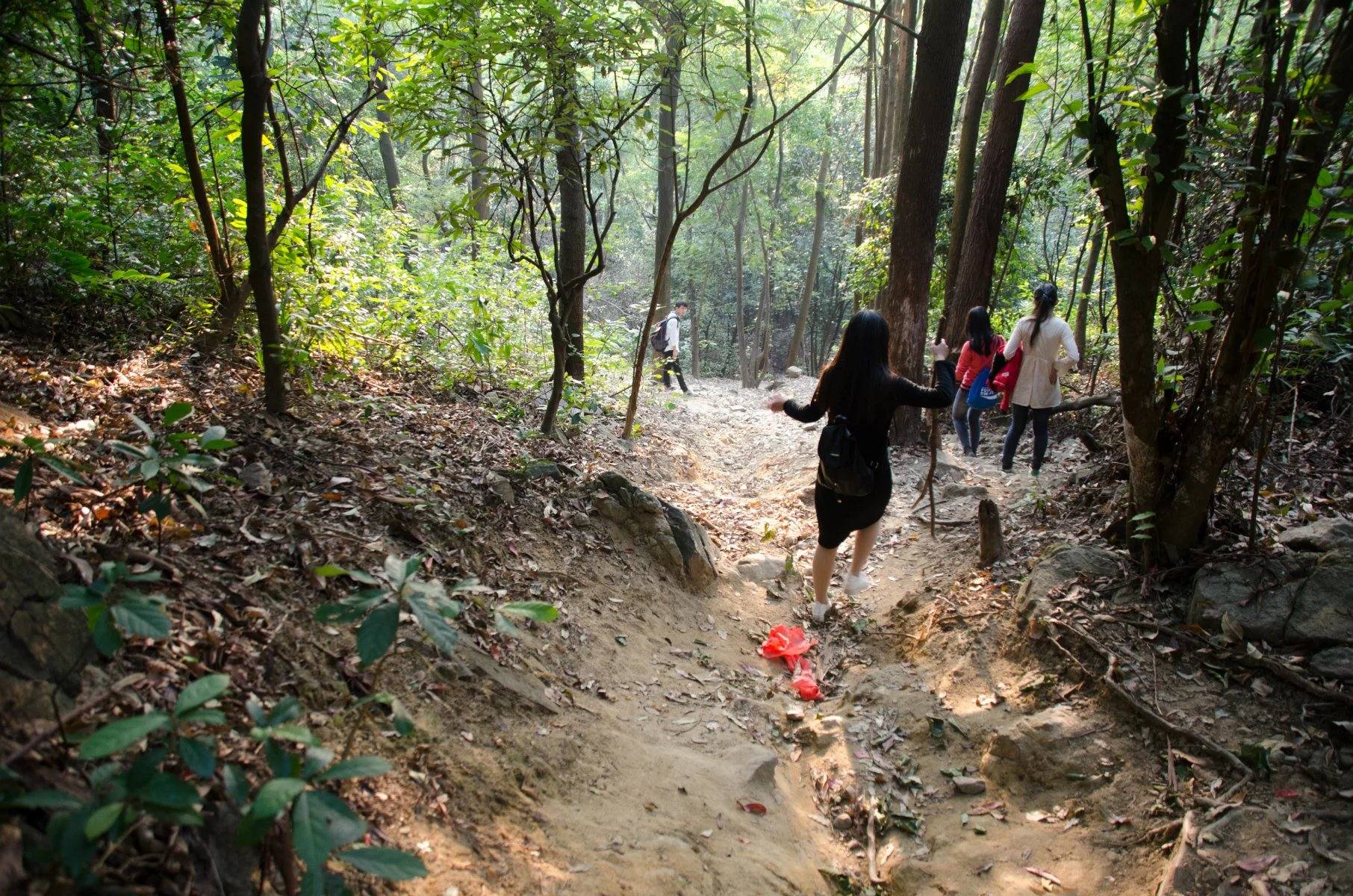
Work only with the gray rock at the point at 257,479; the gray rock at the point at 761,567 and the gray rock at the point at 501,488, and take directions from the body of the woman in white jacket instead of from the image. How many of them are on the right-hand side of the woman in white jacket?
0

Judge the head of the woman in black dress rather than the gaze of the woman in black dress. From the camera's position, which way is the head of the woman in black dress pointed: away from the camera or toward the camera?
away from the camera

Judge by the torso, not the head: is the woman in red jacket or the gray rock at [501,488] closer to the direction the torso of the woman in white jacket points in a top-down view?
the woman in red jacket

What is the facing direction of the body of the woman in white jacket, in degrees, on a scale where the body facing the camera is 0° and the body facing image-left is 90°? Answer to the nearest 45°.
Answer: approximately 180°

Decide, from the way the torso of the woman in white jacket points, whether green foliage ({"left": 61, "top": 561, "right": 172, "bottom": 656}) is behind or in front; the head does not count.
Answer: behind

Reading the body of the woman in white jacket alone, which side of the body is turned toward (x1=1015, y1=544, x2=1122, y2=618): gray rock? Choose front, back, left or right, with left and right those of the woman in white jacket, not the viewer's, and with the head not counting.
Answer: back

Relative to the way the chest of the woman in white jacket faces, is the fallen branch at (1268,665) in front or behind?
behind

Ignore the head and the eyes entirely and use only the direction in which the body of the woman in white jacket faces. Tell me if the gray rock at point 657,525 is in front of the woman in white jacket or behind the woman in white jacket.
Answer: behind

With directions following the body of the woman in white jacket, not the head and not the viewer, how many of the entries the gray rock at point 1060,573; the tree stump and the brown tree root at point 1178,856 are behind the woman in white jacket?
3

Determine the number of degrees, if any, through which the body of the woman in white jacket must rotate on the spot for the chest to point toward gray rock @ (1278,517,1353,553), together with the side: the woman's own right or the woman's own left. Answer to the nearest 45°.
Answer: approximately 135° to the woman's own right

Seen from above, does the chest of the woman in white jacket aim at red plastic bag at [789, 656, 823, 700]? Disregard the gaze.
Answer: no

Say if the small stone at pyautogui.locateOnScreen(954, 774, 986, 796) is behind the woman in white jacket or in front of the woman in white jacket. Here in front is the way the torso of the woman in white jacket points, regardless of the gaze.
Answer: behind

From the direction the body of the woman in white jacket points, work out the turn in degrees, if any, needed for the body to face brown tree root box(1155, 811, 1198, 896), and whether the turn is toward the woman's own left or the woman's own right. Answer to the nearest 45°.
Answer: approximately 180°

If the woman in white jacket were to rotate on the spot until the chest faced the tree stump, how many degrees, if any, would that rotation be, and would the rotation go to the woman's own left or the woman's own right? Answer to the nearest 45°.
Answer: approximately 180°

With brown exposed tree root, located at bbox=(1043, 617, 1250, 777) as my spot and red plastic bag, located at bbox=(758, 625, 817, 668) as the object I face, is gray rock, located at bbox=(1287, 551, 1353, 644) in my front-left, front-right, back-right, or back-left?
back-right

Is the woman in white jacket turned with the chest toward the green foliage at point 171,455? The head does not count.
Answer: no

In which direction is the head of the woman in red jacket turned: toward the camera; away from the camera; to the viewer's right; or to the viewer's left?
away from the camera

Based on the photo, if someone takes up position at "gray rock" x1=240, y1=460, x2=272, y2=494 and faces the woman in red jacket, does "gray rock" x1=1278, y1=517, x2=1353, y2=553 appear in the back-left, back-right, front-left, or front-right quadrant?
front-right

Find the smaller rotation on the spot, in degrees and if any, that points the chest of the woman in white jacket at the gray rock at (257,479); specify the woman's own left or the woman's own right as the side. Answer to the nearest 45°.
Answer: approximately 135° to the woman's own left
